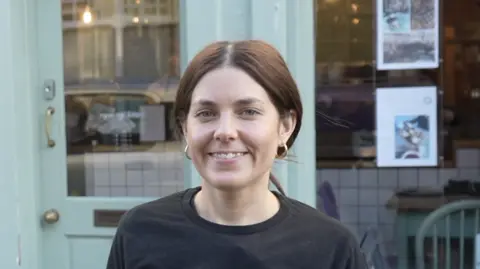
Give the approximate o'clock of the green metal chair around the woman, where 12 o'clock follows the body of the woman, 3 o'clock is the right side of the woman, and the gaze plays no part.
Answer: The green metal chair is roughly at 7 o'clock from the woman.

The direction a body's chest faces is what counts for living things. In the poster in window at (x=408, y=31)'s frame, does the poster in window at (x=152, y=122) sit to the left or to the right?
on its right

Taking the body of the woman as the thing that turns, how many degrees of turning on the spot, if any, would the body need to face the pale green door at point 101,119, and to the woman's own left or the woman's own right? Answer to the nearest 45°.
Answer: approximately 180°

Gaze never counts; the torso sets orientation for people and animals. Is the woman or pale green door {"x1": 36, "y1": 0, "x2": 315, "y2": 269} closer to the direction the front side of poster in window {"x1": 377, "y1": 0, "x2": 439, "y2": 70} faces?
the woman

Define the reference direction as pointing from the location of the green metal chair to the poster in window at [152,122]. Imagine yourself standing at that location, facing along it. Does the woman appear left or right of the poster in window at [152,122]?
left

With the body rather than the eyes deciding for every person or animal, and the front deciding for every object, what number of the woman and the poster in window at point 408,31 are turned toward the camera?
2

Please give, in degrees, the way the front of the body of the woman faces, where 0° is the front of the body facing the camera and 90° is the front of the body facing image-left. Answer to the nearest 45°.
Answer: approximately 0°

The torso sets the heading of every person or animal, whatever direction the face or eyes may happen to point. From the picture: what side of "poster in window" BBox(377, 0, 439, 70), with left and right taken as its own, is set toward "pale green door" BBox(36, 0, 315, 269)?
right
